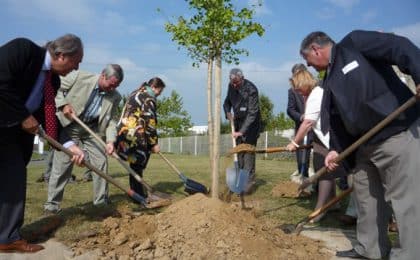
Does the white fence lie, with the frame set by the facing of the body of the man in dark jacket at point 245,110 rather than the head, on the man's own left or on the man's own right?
on the man's own right

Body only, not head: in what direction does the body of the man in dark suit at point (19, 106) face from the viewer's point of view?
to the viewer's right

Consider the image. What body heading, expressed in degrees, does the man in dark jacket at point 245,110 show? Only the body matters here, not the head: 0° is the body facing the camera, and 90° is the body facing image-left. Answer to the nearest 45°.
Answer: approximately 45°

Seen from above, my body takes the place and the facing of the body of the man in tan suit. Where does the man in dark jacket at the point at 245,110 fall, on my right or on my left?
on my left

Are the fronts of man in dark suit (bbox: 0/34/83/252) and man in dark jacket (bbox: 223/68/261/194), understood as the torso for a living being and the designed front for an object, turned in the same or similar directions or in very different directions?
very different directions

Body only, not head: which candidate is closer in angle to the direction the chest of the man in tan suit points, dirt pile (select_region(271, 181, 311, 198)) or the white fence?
the dirt pile

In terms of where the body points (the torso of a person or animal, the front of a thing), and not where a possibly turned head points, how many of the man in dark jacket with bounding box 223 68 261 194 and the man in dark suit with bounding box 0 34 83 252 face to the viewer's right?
1

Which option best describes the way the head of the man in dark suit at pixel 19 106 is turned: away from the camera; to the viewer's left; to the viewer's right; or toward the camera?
to the viewer's right

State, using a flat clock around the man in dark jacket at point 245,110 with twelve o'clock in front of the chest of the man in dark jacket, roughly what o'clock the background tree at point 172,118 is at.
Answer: The background tree is roughly at 4 o'clock from the man in dark jacket.

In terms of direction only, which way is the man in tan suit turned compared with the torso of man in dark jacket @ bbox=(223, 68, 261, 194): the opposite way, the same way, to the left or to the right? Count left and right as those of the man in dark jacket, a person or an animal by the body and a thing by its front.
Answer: to the left

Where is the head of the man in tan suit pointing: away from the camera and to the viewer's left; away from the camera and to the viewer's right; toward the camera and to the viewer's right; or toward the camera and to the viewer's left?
toward the camera and to the viewer's right

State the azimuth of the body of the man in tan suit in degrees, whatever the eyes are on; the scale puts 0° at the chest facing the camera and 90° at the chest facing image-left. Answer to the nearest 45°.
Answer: approximately 315°

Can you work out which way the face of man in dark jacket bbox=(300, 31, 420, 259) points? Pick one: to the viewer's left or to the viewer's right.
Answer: to the viewer's left

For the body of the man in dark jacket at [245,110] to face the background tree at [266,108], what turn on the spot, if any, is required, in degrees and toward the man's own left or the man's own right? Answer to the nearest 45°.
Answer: approximately 135° to the man's own right
